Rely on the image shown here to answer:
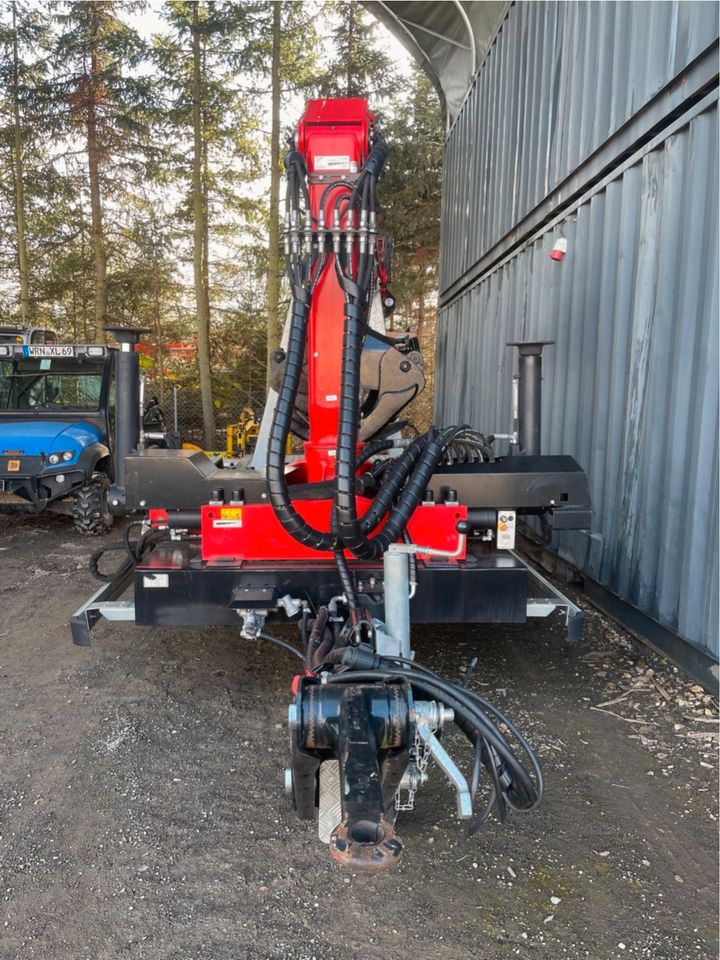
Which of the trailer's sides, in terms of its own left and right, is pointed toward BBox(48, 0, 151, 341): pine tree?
back

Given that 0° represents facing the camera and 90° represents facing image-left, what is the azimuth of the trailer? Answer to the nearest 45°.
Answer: approximately 0°

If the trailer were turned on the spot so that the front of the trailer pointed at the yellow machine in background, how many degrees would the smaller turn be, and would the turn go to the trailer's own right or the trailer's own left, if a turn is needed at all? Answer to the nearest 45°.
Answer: approximately 180°

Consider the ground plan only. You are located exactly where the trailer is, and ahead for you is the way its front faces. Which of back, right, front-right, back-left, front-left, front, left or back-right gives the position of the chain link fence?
back

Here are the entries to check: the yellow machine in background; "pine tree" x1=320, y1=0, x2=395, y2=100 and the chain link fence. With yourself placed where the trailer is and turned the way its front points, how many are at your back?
3

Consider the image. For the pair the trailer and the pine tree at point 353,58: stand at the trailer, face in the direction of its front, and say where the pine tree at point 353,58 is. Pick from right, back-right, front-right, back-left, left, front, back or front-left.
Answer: back
